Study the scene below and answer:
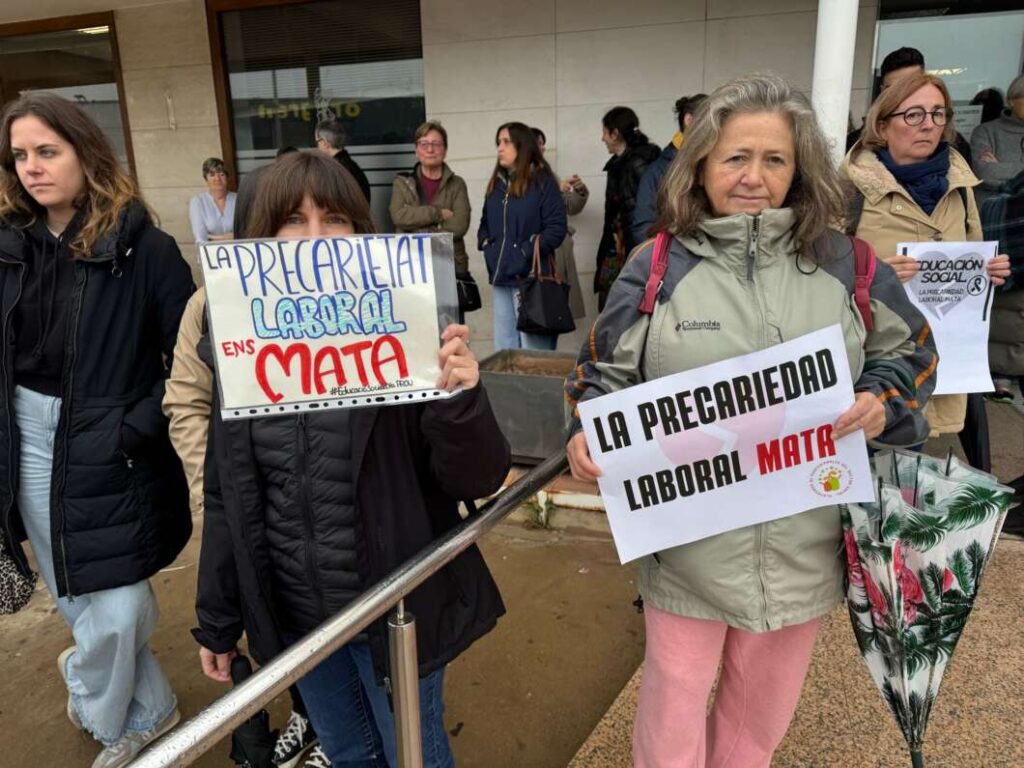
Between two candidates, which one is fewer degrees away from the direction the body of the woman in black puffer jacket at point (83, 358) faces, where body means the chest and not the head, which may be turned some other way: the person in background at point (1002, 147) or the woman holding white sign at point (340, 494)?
the woman holding white sign

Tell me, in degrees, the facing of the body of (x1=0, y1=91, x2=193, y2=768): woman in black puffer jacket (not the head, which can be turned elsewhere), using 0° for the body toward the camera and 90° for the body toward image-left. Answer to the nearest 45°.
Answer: approximately 45°

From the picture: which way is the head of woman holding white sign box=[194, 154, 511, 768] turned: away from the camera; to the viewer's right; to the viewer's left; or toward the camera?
toward the camera

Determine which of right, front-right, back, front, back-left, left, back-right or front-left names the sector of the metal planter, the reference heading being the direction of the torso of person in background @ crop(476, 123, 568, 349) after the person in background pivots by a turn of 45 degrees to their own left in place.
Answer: front

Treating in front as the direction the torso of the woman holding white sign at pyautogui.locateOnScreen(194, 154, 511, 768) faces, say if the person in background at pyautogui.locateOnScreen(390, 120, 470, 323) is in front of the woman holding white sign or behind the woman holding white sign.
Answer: behind

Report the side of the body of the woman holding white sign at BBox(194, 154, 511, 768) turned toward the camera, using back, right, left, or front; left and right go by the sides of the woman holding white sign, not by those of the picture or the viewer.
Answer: front

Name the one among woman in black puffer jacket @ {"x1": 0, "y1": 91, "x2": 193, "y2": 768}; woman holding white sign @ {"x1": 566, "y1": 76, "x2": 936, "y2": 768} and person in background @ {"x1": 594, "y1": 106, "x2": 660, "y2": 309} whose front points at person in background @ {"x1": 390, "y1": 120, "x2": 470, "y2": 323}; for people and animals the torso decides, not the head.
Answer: person in background @ {"x1": 594, "y1": 106, "x2": 660, "y2": 309}

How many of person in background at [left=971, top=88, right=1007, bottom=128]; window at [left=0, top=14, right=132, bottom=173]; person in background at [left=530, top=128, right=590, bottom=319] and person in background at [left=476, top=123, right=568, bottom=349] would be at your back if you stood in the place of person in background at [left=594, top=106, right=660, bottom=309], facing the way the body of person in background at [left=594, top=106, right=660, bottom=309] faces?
1

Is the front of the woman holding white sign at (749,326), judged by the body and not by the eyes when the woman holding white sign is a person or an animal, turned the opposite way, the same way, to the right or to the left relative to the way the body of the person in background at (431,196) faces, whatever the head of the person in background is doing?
the same way

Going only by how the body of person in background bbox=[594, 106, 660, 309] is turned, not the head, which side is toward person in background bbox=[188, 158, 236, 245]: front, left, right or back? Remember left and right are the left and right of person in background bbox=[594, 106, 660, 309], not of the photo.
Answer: front

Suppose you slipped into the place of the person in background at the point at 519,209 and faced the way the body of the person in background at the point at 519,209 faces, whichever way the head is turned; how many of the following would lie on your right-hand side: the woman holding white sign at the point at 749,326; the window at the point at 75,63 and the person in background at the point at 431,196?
2

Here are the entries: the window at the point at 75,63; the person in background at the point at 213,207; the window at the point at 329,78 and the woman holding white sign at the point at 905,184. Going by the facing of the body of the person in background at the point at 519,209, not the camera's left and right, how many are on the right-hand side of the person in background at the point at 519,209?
3

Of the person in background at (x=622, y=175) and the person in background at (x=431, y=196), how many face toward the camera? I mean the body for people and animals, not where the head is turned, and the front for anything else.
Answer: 1

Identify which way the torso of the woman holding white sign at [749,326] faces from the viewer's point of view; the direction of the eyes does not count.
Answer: toward the camera

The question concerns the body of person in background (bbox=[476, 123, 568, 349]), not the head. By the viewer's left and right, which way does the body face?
facing the viewer and to the left of the viewer

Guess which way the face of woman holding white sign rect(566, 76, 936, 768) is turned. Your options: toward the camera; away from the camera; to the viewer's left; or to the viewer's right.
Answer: toward the camera

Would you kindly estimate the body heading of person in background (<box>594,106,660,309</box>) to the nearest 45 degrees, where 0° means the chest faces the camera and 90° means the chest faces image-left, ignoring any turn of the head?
approximately 90°

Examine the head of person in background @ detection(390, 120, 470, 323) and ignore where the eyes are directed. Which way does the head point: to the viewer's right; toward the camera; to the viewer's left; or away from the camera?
toward the camera

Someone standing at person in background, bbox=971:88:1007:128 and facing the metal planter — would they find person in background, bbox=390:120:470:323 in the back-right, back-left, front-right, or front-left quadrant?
front-right
